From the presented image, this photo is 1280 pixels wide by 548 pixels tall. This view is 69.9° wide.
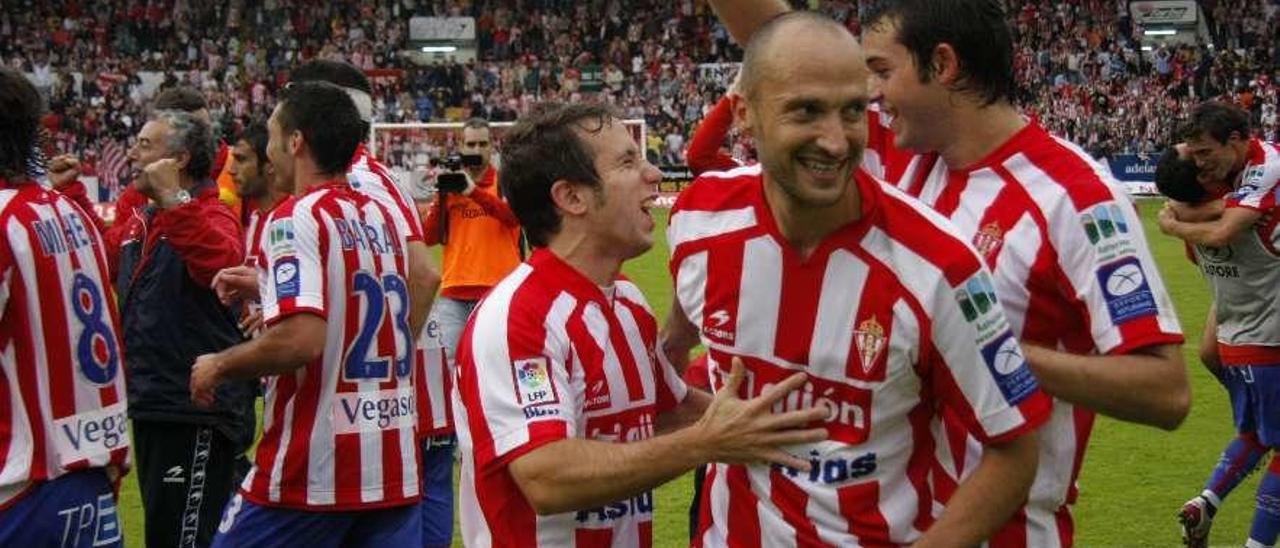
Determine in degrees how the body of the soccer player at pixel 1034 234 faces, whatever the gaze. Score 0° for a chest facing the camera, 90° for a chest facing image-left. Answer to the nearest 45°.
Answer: approximately 45°

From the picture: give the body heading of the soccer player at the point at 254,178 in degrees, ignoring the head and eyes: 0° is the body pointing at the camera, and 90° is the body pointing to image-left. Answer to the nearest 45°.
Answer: approximately 45°

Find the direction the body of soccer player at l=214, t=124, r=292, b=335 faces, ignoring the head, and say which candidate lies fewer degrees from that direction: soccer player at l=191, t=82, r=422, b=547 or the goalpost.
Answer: the soccer player

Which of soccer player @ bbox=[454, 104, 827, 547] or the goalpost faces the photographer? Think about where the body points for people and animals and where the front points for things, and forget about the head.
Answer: the goalpost

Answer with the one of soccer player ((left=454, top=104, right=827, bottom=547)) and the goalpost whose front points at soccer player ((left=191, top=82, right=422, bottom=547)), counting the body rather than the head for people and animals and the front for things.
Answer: the goalpost

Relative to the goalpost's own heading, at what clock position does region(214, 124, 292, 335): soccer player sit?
The soccer player is roughly at 12 o'clock from the goalpost.

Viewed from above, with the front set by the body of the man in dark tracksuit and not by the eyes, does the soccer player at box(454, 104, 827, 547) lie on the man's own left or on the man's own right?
on the man's own left

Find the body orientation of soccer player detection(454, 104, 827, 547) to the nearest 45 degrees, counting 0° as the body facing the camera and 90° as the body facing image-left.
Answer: approximately 315°

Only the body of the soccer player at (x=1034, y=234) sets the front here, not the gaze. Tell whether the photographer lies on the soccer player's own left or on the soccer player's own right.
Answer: on the soccer player's own right

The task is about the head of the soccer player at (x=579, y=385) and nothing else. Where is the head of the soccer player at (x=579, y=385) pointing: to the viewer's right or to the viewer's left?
to the viewer's right
